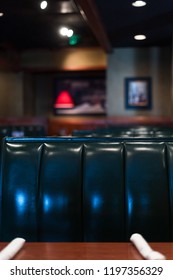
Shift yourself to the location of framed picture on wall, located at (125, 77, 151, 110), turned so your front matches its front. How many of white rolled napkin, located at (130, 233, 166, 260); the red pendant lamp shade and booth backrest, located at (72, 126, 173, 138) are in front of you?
2

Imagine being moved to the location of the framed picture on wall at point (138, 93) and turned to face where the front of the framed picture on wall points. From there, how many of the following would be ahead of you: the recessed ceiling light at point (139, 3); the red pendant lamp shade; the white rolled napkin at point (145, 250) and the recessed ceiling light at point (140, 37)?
3

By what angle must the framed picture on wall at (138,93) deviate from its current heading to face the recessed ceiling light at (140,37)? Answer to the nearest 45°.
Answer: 0° — it already faces it

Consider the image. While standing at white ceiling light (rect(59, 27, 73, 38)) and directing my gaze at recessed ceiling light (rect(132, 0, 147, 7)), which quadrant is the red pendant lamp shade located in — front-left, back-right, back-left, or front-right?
back-left

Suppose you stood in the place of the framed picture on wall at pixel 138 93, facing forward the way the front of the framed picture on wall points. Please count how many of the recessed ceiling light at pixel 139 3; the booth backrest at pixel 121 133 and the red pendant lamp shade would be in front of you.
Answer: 2

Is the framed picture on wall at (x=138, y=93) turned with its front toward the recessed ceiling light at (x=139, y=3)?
yes

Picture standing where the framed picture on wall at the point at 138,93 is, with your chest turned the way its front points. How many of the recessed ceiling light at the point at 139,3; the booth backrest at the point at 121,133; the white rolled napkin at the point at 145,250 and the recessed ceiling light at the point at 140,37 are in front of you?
4

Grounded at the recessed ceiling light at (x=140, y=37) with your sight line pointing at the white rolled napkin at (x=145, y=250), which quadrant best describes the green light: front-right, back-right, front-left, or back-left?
back-right

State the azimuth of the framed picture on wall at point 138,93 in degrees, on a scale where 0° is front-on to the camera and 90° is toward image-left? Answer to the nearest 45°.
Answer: approximately 0°

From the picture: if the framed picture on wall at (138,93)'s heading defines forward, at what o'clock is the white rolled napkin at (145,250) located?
The white rolled napkin is roughly at 12 o'clock from the framed picture on wall.

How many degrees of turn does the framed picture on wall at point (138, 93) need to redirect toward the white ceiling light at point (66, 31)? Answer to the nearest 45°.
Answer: approximately 45° to its right

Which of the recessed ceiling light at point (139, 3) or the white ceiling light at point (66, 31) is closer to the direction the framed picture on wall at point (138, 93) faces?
the recessed ceiling light

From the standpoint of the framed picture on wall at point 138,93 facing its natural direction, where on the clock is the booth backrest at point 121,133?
The booth backrest is roughly at 12 o'clock from the framed picture on wall.

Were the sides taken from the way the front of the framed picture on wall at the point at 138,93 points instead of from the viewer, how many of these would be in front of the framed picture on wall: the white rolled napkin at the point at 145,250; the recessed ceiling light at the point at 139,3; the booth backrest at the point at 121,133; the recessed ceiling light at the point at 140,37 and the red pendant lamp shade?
4
